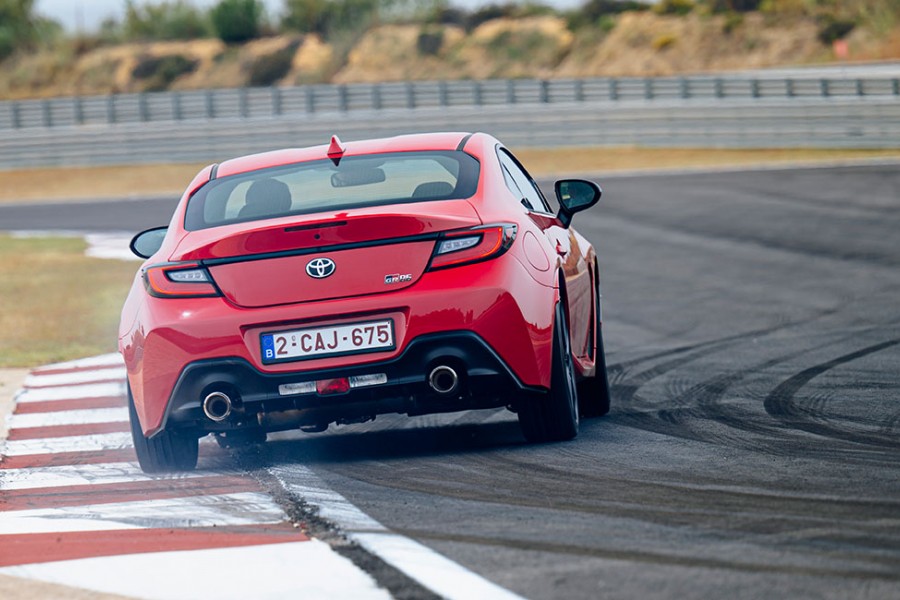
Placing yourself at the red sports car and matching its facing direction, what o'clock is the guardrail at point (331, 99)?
The guardrail is roughly at 12 o'clock from the red sports car.

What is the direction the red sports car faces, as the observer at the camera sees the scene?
facing away from the viewer

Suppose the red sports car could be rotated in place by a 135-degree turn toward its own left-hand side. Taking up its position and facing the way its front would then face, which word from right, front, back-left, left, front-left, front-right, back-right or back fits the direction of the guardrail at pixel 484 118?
back-right
